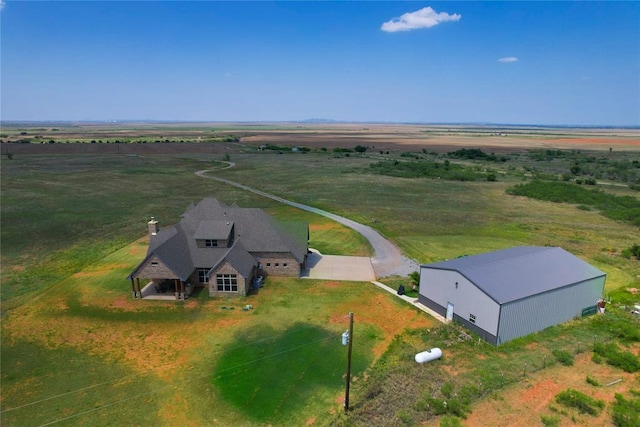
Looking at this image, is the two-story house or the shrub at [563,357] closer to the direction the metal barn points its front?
the two-story house

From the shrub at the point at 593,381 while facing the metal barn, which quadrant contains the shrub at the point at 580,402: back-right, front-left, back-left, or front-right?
back-left

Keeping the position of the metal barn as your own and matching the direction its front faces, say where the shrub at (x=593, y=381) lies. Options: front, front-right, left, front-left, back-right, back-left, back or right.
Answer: left

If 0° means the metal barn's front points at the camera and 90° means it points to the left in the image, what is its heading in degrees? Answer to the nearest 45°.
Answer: approximately 45°

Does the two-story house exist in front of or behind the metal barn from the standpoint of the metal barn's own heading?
in front

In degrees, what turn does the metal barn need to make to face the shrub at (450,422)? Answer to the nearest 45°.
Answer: approximately 45° to its left

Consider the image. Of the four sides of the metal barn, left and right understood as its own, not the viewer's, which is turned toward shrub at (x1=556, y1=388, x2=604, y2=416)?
left
